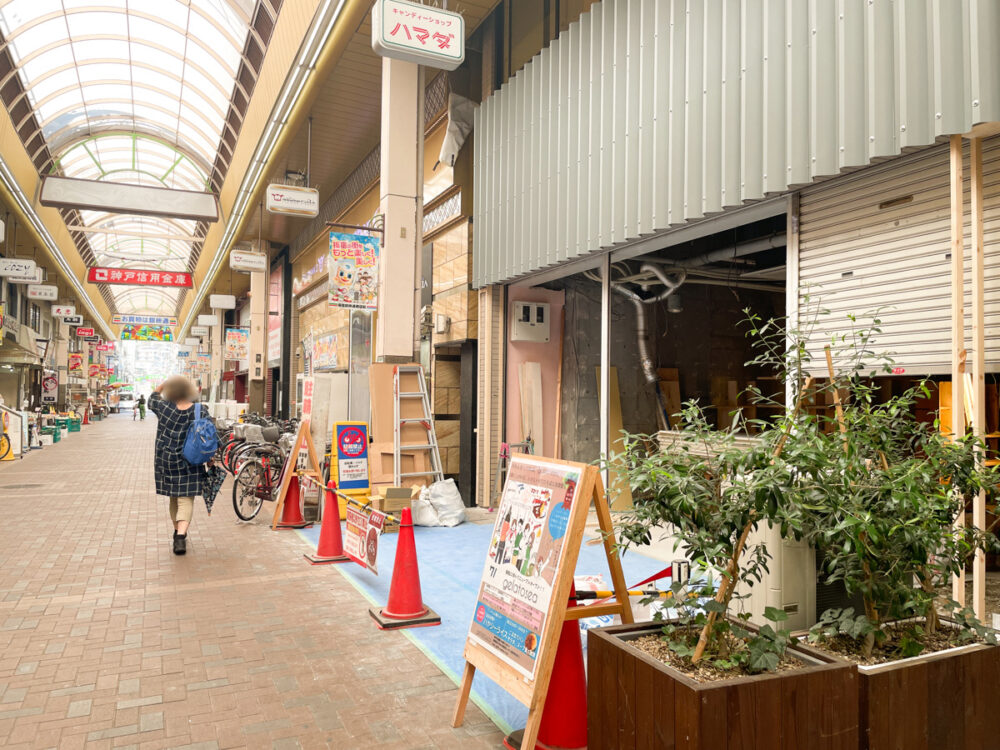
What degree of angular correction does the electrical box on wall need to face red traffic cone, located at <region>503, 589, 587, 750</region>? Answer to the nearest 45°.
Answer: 0° — it already faces it

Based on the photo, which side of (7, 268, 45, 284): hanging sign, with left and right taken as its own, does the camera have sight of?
front

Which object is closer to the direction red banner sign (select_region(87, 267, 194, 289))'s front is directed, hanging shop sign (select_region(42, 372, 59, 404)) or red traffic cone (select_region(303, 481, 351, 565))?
the red traffic cone

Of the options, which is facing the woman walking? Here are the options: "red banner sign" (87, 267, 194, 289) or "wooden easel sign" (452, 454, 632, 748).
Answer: the red banner sign

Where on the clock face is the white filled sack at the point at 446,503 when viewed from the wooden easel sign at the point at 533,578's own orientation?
The white filled sack is roughly at 4 o'clock from the wooden easel sign.

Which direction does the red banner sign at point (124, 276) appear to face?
toward the camera

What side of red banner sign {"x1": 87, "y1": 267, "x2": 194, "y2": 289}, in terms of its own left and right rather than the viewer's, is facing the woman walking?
front

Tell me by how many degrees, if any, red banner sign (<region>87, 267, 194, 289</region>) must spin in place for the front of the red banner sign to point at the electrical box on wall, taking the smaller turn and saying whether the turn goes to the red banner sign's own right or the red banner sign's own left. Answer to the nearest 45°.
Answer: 0° — it already faces it

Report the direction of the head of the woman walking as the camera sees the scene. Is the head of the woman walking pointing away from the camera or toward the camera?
away from the camera

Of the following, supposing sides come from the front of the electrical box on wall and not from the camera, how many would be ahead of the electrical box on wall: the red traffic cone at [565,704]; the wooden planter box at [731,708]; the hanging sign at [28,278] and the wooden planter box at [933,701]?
3

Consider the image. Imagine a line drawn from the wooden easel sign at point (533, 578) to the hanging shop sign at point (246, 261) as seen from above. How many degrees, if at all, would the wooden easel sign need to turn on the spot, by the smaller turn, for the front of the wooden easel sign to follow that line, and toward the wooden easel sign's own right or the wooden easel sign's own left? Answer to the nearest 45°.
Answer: approximately 90° to the wooden easel sign's own right

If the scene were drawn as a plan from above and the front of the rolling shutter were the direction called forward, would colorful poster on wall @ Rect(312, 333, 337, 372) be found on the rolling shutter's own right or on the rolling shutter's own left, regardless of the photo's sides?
on the rolling shutter's own right

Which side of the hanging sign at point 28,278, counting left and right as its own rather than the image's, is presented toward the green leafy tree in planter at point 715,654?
front

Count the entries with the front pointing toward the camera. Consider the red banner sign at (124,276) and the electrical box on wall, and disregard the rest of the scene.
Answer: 2
